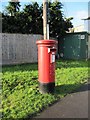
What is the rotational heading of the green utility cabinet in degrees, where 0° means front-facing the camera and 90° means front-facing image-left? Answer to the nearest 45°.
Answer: approximately 0°

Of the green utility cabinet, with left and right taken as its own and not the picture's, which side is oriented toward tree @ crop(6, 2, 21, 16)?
right

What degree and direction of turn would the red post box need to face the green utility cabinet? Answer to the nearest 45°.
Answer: approximately 135° to its left

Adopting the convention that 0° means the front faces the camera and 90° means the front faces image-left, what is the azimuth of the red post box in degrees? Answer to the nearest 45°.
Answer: approximately 315°

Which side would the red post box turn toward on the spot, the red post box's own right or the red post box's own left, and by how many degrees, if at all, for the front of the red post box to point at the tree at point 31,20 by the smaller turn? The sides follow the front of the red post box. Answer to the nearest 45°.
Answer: approximately 135° to the red post box's own left
